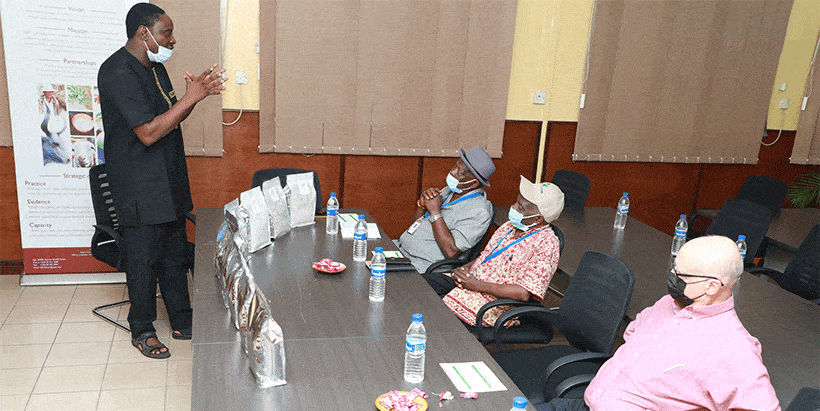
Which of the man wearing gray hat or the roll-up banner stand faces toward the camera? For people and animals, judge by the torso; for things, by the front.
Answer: the roll-up banner stand

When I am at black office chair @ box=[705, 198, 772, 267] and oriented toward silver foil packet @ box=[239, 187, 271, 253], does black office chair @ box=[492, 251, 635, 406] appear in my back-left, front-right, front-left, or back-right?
front-left

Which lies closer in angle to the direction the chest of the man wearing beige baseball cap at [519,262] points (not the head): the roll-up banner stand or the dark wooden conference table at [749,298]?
the roll-up banner stand

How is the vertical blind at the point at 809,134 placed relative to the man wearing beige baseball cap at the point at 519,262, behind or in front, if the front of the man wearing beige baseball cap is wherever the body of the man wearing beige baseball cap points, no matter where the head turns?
behind

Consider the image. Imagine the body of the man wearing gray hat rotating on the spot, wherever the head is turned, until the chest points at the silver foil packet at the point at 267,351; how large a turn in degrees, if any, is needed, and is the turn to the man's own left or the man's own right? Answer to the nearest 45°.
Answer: approximately 90° to the man's own left

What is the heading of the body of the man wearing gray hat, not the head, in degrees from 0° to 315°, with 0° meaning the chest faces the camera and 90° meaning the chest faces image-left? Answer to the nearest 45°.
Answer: approximately 90°

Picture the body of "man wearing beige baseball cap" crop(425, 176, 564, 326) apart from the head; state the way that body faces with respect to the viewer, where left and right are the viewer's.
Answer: facing the viewer and to the left of the viewer

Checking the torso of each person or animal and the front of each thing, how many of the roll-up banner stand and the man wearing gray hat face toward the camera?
1

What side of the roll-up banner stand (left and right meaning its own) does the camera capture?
front

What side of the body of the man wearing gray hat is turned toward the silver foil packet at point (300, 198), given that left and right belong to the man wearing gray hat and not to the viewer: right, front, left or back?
front

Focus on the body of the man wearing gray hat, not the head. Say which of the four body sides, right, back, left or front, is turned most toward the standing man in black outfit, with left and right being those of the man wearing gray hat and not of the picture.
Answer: front

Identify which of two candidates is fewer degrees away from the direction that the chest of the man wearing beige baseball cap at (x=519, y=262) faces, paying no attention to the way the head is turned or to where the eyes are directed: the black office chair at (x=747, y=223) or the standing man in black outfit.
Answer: the standing man in black outfit

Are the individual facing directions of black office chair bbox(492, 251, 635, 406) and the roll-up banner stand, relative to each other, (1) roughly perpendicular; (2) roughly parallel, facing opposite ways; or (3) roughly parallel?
roughly perpendicular

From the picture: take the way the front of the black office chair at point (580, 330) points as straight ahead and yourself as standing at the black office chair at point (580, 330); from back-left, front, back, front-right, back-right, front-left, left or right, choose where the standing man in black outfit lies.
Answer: front-right

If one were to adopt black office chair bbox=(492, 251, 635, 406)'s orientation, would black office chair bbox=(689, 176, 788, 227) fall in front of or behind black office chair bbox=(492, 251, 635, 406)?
behind

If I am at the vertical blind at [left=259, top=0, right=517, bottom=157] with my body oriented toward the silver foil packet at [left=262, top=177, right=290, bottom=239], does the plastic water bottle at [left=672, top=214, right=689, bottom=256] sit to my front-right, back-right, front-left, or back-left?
front-left

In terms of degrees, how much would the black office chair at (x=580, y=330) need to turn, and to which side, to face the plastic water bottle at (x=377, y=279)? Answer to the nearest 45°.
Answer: approximately 45° to its right

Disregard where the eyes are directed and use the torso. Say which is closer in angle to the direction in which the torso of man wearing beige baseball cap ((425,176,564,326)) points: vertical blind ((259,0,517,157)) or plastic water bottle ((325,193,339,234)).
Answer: the plastic water bottle

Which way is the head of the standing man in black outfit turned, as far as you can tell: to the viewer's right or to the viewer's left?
to the viewer's right

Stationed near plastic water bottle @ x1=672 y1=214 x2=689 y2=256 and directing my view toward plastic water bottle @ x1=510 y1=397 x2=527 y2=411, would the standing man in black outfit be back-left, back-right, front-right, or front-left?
front-right
